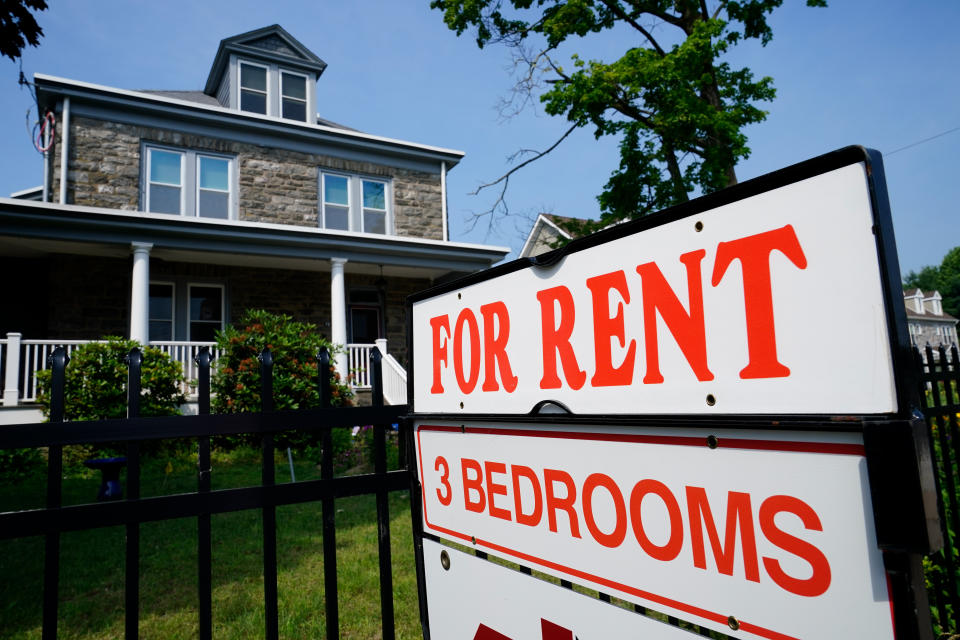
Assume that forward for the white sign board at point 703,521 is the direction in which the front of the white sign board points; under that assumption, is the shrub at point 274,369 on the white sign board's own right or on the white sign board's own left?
on the white sign board's own right

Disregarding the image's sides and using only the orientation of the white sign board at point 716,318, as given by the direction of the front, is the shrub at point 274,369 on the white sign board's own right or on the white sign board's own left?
on the white sign board's own right

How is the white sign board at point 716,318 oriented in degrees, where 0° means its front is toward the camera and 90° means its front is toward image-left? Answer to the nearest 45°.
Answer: approximately 45°

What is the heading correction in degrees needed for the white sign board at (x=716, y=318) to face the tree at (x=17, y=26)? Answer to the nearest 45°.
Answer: approximately 90° to its right

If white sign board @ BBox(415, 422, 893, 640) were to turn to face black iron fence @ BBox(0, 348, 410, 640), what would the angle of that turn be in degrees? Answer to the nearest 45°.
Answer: approximately 45° to its right

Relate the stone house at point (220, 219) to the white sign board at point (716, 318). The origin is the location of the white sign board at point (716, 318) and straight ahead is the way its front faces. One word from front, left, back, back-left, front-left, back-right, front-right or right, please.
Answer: right

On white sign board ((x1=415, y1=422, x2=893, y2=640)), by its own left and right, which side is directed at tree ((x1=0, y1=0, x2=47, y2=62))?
right

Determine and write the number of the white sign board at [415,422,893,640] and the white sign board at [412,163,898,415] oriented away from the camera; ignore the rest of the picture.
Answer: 0

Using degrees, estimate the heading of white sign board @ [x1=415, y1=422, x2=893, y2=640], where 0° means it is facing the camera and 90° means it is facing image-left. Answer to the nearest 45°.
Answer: approximately 45°

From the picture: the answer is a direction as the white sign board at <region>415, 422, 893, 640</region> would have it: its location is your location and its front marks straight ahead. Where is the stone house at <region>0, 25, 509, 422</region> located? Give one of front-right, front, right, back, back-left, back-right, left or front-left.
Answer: right
